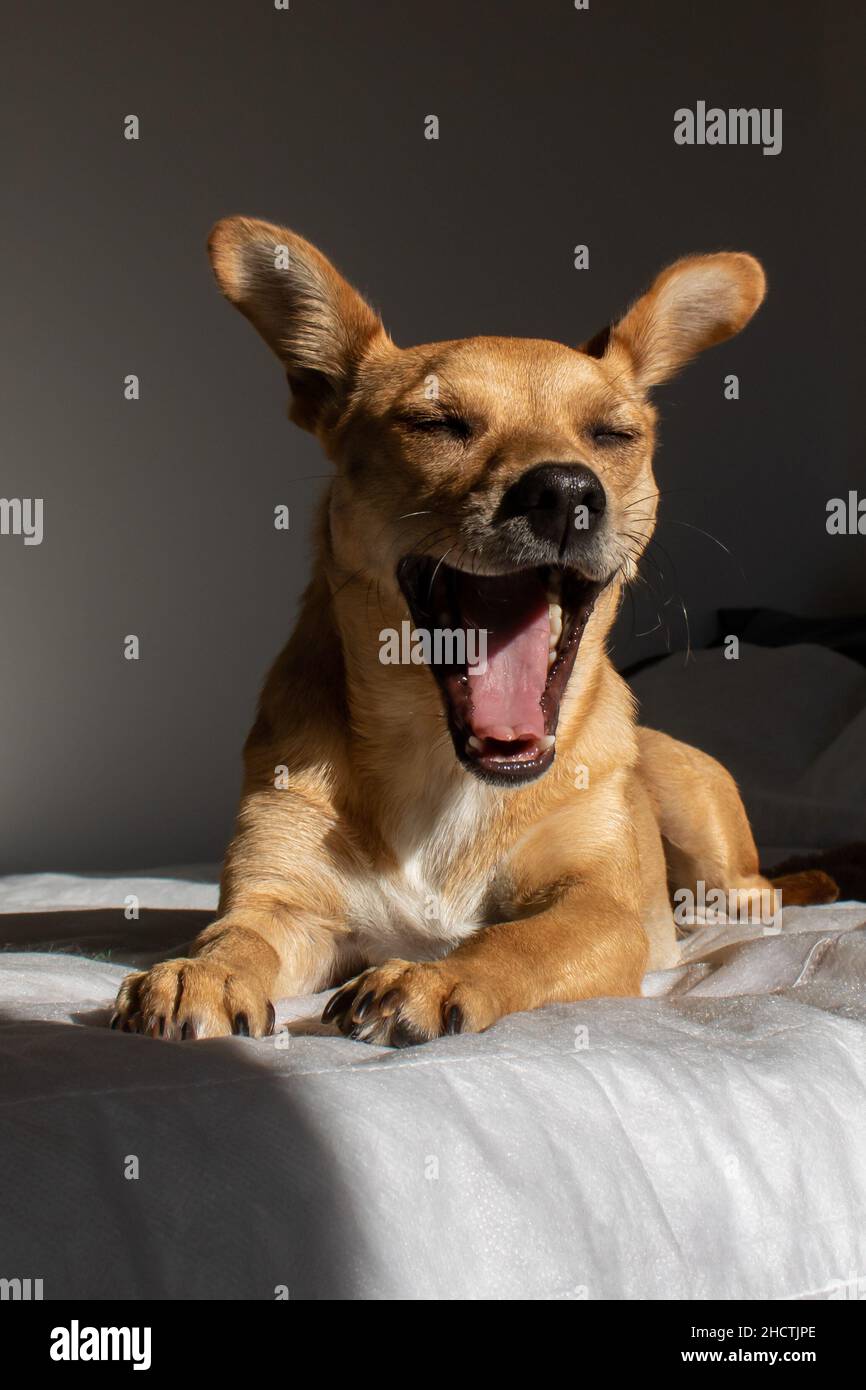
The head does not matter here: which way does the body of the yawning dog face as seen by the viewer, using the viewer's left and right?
facing the viewer and to the left of the viewer
